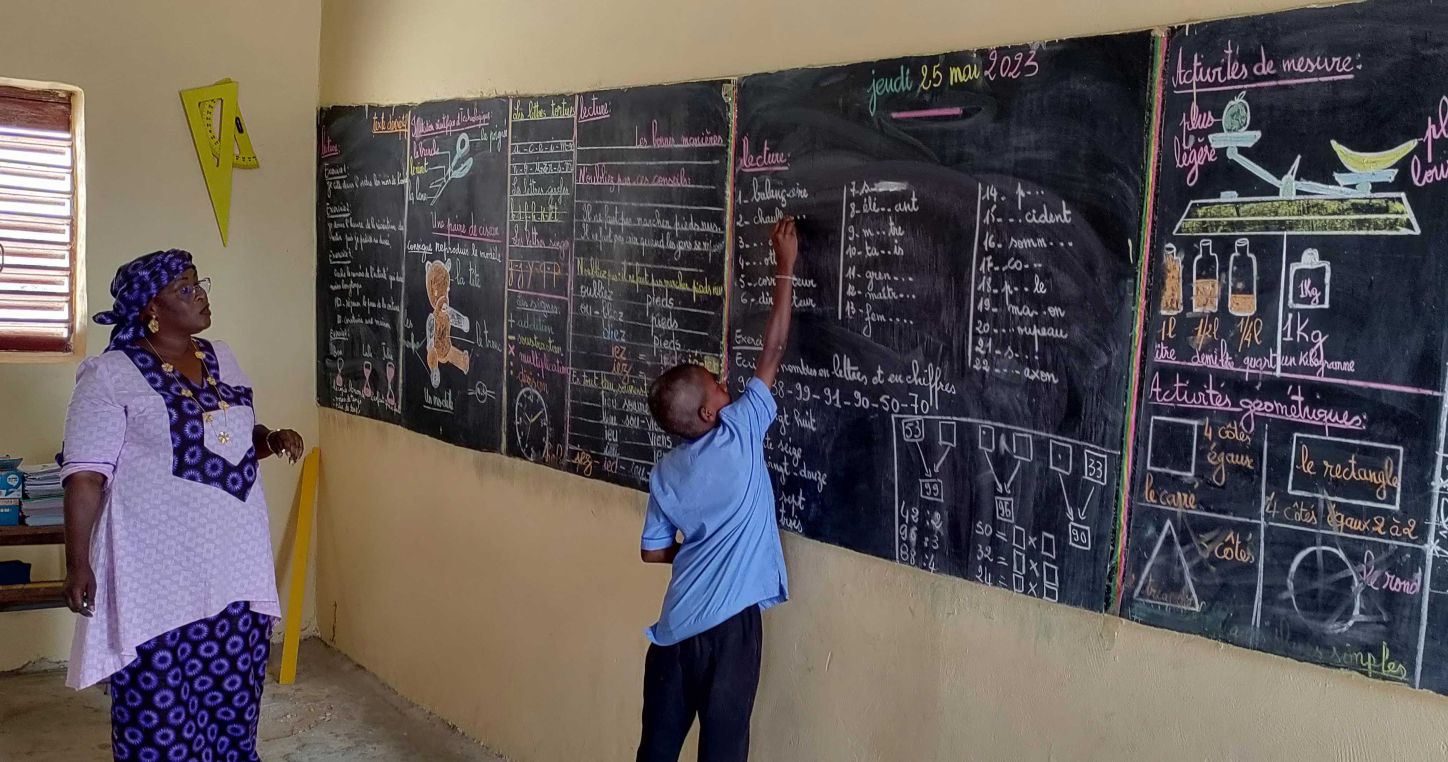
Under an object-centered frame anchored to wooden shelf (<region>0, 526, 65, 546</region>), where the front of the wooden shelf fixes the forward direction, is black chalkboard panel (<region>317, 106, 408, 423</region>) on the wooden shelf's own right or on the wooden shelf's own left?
on the wooden shelf's own left

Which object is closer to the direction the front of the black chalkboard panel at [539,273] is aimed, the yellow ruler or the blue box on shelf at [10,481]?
the blue box on shelf

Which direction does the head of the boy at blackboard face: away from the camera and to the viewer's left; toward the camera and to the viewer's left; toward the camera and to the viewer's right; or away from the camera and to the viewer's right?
away from the camera and to the viewer's right

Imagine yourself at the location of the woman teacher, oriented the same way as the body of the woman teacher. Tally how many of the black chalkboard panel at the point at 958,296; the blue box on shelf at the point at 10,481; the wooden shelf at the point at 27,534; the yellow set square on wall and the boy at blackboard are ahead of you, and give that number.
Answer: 2

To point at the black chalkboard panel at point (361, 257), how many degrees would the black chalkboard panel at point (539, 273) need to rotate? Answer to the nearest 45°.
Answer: approximately 90° to its right

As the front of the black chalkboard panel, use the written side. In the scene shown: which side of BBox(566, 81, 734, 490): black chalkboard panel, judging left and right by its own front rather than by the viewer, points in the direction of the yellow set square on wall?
right

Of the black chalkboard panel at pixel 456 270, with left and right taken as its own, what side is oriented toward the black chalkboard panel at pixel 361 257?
right

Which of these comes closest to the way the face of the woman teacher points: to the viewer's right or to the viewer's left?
to the viewer's right

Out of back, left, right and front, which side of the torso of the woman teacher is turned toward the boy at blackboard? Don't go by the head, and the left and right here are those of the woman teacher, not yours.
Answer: front

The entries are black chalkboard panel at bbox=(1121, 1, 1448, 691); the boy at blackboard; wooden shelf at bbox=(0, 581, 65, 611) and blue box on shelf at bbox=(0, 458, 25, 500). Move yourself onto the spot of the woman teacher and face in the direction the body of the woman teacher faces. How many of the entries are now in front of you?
2

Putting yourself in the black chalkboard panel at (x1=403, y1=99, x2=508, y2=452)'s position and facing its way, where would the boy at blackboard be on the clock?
The boy at blackboard is roughly at 10 o'clock from the black chalkboard panel.
